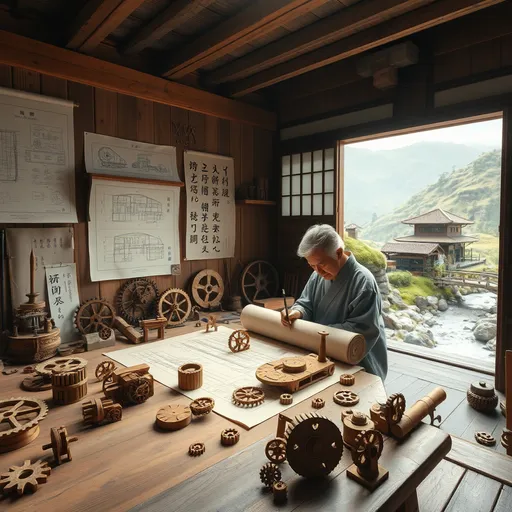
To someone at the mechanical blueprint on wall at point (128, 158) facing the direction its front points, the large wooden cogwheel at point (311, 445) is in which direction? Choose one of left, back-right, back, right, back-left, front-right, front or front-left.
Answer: front-right

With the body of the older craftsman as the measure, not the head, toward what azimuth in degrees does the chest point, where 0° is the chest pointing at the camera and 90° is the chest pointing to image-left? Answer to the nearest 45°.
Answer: approximately 45°

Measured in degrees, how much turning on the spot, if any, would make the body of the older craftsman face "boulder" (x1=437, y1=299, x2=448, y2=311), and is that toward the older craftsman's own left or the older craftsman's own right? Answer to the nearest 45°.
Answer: approximately 135° to the older craftsman's own right

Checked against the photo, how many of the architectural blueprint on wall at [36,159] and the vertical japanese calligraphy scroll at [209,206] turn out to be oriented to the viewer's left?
0

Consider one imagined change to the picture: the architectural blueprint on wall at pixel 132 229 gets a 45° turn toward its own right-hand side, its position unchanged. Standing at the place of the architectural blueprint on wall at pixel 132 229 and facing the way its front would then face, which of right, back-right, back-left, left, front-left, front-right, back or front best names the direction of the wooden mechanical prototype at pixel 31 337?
front-right

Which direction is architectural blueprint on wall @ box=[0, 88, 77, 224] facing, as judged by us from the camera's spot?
facing the viewer and to the right of the viewer

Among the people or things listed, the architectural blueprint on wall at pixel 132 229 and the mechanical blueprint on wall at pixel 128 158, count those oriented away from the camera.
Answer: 0

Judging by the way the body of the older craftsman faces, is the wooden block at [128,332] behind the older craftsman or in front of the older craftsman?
in front

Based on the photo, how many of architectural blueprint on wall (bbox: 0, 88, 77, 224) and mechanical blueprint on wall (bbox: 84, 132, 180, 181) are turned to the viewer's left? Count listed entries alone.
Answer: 0
